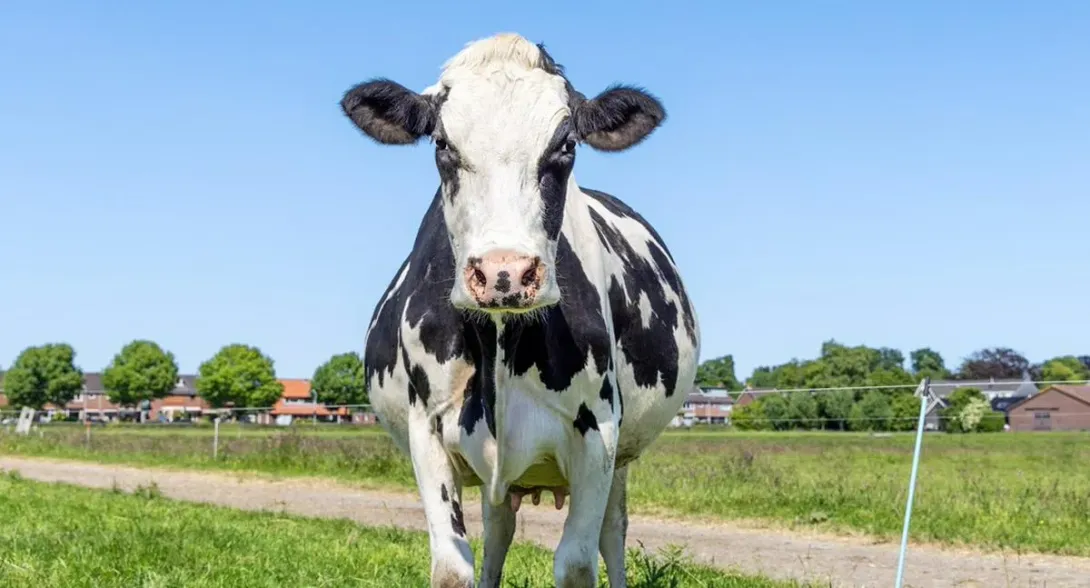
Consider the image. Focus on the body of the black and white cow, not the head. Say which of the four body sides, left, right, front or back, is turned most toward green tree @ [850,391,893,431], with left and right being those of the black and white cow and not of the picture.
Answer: back

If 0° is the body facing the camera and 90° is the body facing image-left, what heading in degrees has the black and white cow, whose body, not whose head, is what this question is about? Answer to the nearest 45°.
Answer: approximately 0°
